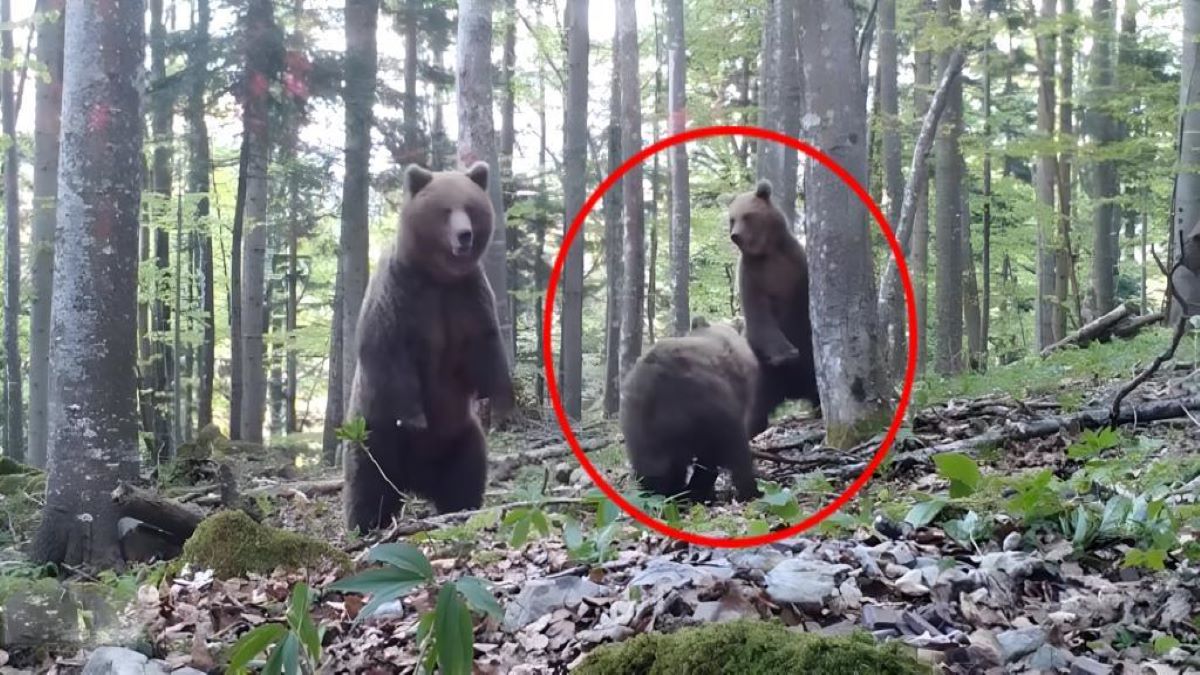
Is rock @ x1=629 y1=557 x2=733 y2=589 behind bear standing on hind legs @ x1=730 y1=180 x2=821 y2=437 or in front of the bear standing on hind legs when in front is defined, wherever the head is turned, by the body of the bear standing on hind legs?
in front

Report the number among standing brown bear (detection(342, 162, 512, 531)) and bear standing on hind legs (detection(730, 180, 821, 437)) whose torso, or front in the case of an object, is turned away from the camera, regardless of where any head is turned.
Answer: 0

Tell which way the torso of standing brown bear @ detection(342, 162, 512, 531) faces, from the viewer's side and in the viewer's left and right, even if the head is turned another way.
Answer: facing the viewer and to the right of the viewer

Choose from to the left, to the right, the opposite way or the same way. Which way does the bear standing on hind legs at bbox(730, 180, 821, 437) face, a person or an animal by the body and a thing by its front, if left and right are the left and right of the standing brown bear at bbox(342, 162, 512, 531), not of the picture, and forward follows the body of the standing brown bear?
to the right

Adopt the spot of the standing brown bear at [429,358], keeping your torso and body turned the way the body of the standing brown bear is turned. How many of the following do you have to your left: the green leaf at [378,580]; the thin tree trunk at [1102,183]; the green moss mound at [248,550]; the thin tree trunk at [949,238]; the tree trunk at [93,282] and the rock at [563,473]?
3

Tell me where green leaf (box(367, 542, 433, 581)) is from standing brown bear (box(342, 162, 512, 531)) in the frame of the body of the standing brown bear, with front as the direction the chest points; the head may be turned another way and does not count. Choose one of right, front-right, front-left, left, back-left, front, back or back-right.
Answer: front-right

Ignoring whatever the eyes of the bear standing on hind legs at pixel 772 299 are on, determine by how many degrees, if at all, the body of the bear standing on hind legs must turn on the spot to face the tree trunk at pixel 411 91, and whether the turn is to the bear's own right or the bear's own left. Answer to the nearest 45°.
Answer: approximately 90° to the bear's own right

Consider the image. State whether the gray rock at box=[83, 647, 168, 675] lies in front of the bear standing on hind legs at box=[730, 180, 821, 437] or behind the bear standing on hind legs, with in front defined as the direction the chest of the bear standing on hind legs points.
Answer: in front

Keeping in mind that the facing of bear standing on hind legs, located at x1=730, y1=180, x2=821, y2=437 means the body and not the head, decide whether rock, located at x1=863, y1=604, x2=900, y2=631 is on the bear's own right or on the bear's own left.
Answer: on the bear's own left

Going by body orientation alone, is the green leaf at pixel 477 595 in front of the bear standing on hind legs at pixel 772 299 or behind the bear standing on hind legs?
in front

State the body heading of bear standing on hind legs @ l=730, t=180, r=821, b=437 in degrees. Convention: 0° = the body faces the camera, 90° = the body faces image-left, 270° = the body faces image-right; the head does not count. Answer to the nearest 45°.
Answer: approximately 45°

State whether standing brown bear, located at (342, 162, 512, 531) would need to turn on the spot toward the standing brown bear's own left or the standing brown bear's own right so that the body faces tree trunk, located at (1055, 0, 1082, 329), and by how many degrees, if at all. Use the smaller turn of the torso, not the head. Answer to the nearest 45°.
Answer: approximately 90° to the standing brown bear's own left

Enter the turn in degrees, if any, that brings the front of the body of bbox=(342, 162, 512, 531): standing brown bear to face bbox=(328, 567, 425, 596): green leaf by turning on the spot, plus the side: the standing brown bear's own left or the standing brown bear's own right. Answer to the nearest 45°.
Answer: approximately 45° to the standing brown bear's own right

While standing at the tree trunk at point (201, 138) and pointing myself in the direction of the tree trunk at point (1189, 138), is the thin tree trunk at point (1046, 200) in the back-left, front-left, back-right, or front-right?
front-left

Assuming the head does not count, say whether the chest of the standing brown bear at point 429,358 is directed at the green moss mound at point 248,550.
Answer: no

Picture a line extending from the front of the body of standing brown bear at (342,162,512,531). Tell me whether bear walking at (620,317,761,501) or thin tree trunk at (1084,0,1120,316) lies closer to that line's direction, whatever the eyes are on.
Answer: the bear walking
